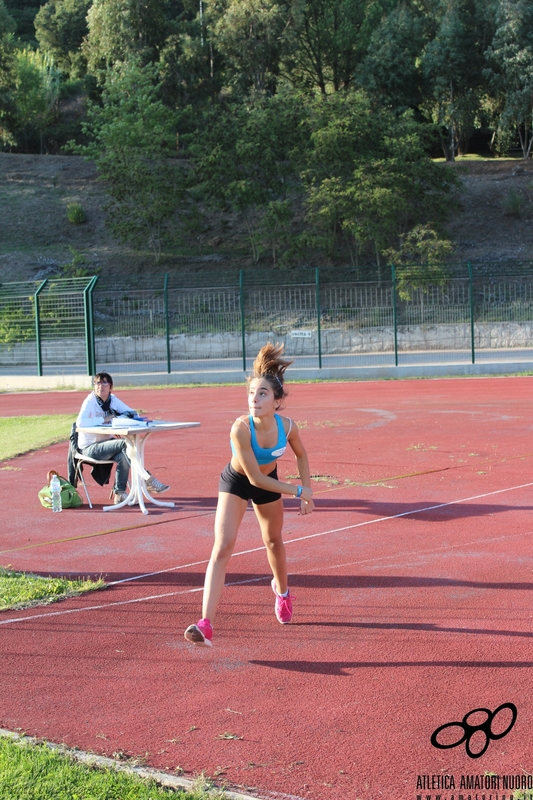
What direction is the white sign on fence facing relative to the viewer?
toward the camera

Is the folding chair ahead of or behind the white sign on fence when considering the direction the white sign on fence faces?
ahead

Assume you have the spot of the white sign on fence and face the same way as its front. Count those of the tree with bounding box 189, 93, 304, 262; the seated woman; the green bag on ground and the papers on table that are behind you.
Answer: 1

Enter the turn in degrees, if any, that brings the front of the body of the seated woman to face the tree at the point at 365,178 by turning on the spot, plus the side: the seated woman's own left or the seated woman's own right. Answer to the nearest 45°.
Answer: approximately 135° to the seated woman's own left

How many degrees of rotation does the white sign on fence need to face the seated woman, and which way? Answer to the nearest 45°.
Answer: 0° — it already faces them

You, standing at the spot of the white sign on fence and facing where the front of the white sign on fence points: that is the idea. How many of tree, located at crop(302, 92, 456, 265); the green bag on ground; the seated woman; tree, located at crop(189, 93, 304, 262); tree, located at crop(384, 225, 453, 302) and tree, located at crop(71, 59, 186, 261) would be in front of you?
2

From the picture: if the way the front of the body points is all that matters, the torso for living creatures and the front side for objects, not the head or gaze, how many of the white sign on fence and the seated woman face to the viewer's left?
0

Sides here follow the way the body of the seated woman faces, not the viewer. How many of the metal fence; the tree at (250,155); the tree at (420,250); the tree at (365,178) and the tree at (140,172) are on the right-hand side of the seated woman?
0

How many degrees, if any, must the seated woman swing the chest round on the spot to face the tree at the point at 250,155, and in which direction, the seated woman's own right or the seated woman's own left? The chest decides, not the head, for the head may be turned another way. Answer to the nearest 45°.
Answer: approximately 135° to the seated woman's own left

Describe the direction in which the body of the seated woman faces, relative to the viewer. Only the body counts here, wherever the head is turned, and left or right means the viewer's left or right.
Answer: facing the viewer and to the right of the viewer

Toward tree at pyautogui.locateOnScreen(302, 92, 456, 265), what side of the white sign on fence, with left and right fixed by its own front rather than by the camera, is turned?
back

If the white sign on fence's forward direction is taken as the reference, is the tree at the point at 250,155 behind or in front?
behind

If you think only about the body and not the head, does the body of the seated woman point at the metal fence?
no
